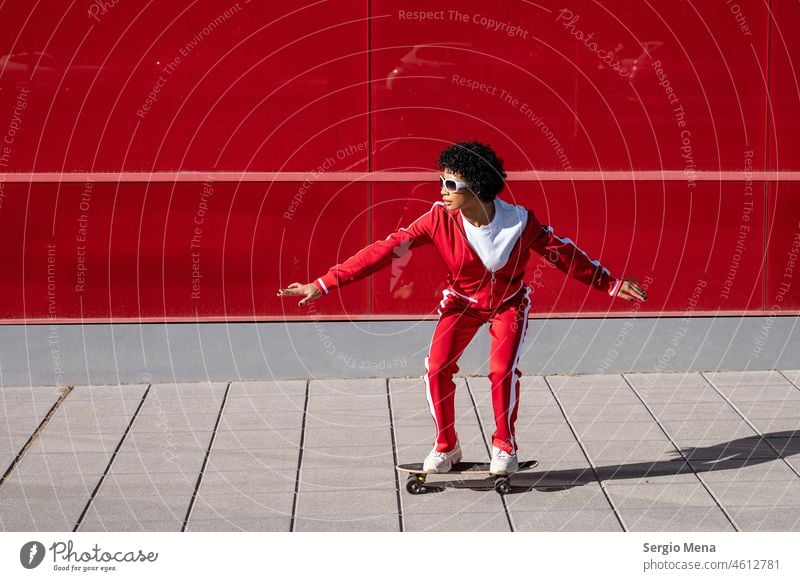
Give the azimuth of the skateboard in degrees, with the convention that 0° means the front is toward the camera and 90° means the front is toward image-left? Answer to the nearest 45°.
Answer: approximately 90°

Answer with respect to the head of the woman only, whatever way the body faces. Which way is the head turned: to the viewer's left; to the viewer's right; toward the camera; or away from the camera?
to the viewer's left

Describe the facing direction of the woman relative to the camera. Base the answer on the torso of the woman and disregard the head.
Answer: toward the camera
